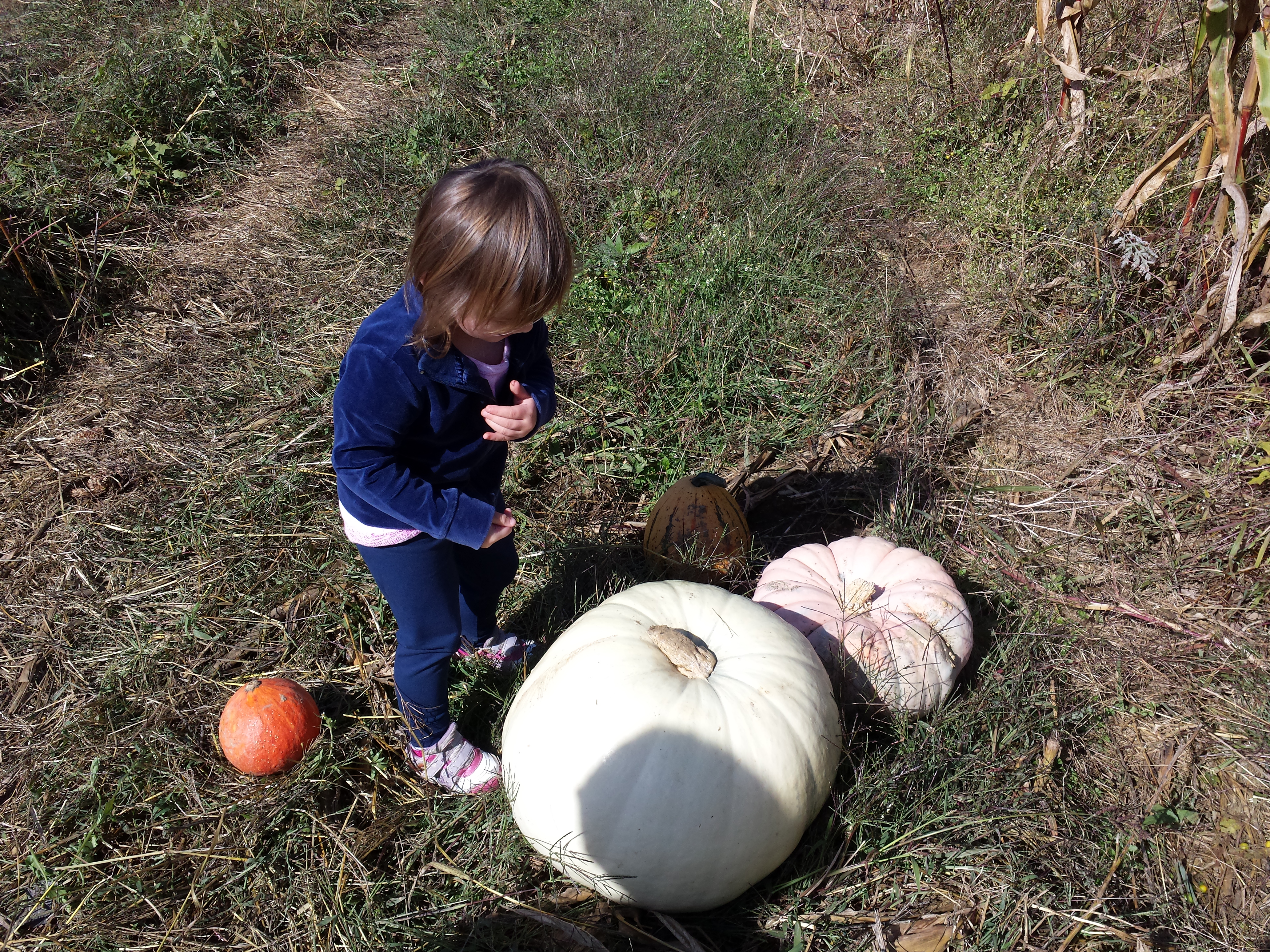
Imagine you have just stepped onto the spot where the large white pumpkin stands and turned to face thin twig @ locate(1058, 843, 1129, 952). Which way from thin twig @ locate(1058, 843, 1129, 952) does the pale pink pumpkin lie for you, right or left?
left

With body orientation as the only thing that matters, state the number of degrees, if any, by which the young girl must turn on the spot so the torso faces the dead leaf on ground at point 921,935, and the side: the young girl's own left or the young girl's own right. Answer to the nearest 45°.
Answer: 0° — they already face it

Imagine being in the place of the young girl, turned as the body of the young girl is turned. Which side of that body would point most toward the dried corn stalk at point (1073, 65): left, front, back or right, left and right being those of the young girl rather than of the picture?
left

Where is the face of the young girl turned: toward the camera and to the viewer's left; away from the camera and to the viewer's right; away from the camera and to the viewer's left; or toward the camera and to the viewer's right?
toward the camera and to the viewer's right

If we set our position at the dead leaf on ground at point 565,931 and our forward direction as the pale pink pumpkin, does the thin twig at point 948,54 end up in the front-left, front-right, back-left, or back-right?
front-left

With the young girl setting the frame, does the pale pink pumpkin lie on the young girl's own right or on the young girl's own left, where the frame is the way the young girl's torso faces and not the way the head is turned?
on the young girl's own left

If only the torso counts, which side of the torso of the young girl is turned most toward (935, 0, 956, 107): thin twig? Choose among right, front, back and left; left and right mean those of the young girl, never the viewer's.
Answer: left

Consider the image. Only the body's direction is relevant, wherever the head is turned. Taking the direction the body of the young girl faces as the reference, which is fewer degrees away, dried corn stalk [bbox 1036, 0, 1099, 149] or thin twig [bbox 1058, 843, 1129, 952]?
the thin twig

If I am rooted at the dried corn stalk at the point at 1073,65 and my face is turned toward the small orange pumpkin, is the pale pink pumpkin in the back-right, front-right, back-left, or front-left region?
front-left

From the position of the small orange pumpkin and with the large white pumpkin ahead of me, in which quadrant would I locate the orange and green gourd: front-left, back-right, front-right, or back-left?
front-left

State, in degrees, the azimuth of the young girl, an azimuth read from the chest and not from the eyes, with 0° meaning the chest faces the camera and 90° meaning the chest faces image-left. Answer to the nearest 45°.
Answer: approximately 315°
